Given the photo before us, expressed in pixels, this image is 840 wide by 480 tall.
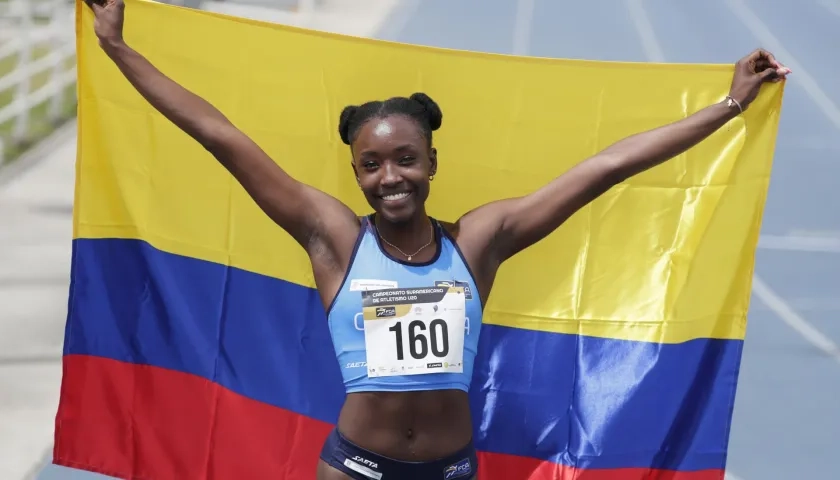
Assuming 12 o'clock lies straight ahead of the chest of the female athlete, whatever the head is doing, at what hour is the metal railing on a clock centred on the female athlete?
The metal railing is roughly at 5 o'clock from the female athlete.

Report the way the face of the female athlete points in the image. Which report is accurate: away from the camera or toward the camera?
toward the camera

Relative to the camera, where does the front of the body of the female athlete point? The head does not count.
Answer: toward the camera
